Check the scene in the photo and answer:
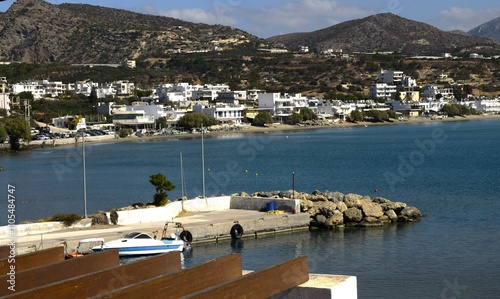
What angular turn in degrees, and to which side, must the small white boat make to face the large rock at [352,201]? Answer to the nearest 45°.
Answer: approximately 135° to its right

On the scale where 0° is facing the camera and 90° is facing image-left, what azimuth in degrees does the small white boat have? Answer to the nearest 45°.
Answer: approximately 90°

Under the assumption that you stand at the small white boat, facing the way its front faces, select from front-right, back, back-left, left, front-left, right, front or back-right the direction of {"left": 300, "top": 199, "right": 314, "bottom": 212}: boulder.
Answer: back-right

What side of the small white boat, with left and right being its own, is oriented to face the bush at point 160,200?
right

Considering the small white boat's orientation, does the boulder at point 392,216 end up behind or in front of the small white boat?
behind

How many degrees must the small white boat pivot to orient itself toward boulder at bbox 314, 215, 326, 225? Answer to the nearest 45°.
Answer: approximately 135° to its right
